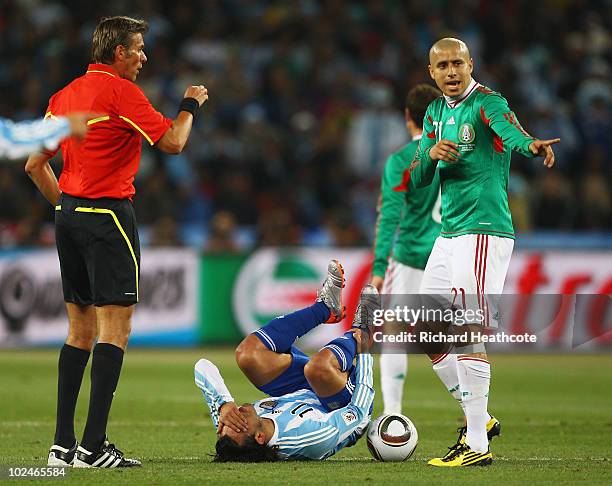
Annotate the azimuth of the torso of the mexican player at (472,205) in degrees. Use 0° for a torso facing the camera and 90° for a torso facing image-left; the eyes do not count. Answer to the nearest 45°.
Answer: approximately 45°

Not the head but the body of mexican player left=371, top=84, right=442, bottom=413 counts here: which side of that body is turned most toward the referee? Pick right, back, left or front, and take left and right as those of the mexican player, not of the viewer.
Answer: left

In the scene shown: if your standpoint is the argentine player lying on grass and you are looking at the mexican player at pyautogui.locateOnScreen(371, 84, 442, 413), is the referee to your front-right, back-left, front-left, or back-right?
back-left

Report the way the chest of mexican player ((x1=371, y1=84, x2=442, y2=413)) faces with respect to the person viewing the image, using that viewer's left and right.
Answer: facing away from the viewer and to the left of the viewer

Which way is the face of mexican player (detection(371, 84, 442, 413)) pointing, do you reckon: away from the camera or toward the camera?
away from the camera

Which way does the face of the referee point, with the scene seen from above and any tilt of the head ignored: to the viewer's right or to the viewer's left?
to the viewer's right

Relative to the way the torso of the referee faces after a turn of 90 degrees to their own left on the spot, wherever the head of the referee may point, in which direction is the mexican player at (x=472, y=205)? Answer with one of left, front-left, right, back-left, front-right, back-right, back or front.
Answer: back-right
